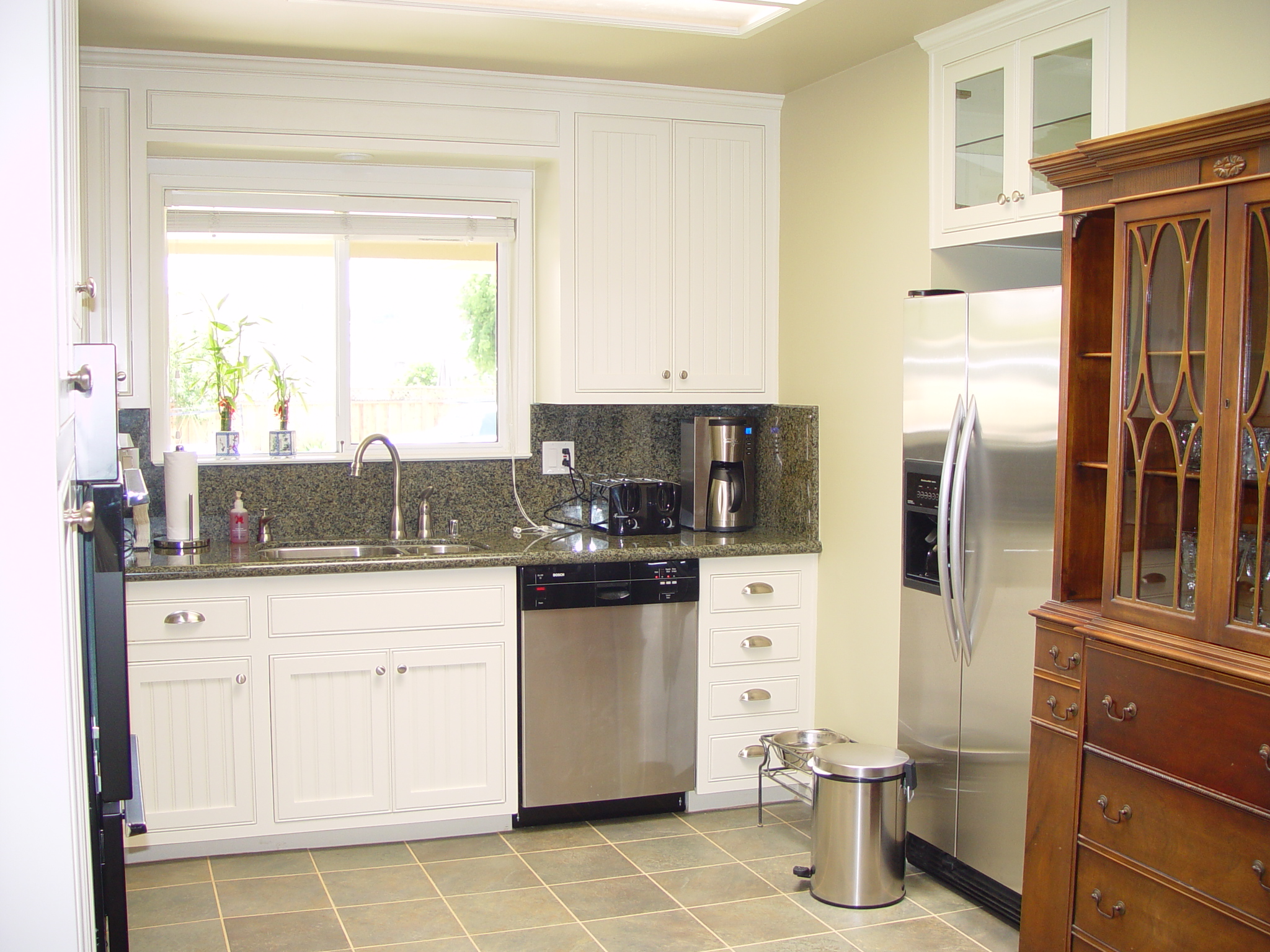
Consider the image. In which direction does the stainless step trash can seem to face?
to the viewer's left

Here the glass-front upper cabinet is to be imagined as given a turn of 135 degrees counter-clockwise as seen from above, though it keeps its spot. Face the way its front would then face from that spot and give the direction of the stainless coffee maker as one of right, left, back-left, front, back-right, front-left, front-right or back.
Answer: back-left

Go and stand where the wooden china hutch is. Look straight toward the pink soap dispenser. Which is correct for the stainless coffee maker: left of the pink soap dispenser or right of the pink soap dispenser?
right

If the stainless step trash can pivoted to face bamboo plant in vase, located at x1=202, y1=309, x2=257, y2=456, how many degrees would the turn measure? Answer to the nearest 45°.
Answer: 0° — it already faces it

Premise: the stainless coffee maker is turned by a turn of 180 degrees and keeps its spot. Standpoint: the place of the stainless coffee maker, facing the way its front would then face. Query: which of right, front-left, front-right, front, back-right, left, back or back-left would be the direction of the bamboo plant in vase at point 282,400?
front-left

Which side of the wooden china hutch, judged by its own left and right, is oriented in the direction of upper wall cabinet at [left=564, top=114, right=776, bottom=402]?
right

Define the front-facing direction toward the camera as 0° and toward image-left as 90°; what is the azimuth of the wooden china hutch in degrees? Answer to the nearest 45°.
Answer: approximately 45°

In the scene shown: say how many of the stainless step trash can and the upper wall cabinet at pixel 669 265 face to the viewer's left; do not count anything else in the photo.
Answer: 1

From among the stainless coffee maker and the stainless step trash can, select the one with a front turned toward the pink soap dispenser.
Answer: the stainless step trash can

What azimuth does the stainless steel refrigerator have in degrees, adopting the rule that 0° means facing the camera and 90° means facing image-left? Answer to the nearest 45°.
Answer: approximately 45°

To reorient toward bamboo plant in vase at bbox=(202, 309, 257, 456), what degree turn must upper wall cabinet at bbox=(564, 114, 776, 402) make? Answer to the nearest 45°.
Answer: approximately 90° to its right
